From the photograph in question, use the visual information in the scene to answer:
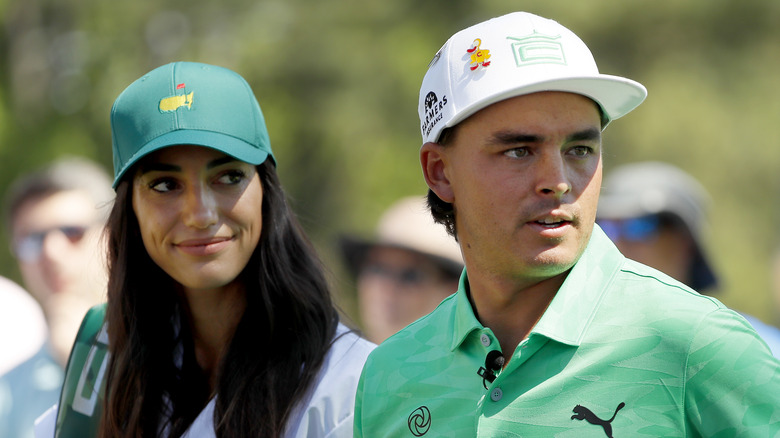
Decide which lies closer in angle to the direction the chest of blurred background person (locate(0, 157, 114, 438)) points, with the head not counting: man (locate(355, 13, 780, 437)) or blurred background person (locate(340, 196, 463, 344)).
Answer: the man

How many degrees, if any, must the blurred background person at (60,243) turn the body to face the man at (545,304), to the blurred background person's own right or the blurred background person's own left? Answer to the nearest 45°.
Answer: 0° — they already face them

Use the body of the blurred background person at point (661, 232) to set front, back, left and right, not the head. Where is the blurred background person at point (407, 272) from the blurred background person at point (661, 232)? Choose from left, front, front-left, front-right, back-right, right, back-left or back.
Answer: front-right

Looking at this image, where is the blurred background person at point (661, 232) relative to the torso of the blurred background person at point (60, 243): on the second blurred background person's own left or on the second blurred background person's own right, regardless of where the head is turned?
on the second blurred background person's own left

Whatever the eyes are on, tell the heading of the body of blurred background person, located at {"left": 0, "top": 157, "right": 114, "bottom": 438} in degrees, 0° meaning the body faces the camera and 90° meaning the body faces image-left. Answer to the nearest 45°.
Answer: approximately 0°

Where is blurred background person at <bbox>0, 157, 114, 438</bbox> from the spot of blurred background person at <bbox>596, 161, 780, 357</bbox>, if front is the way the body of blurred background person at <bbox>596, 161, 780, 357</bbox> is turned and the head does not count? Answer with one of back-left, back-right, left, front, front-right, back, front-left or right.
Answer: front-right

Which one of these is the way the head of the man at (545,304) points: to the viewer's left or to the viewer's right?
to the viewer's right

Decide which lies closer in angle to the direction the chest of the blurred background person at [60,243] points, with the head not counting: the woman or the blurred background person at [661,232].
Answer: the woman

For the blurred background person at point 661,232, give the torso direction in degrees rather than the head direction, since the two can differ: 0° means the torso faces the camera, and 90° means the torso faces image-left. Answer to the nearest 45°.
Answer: approximately 45°
